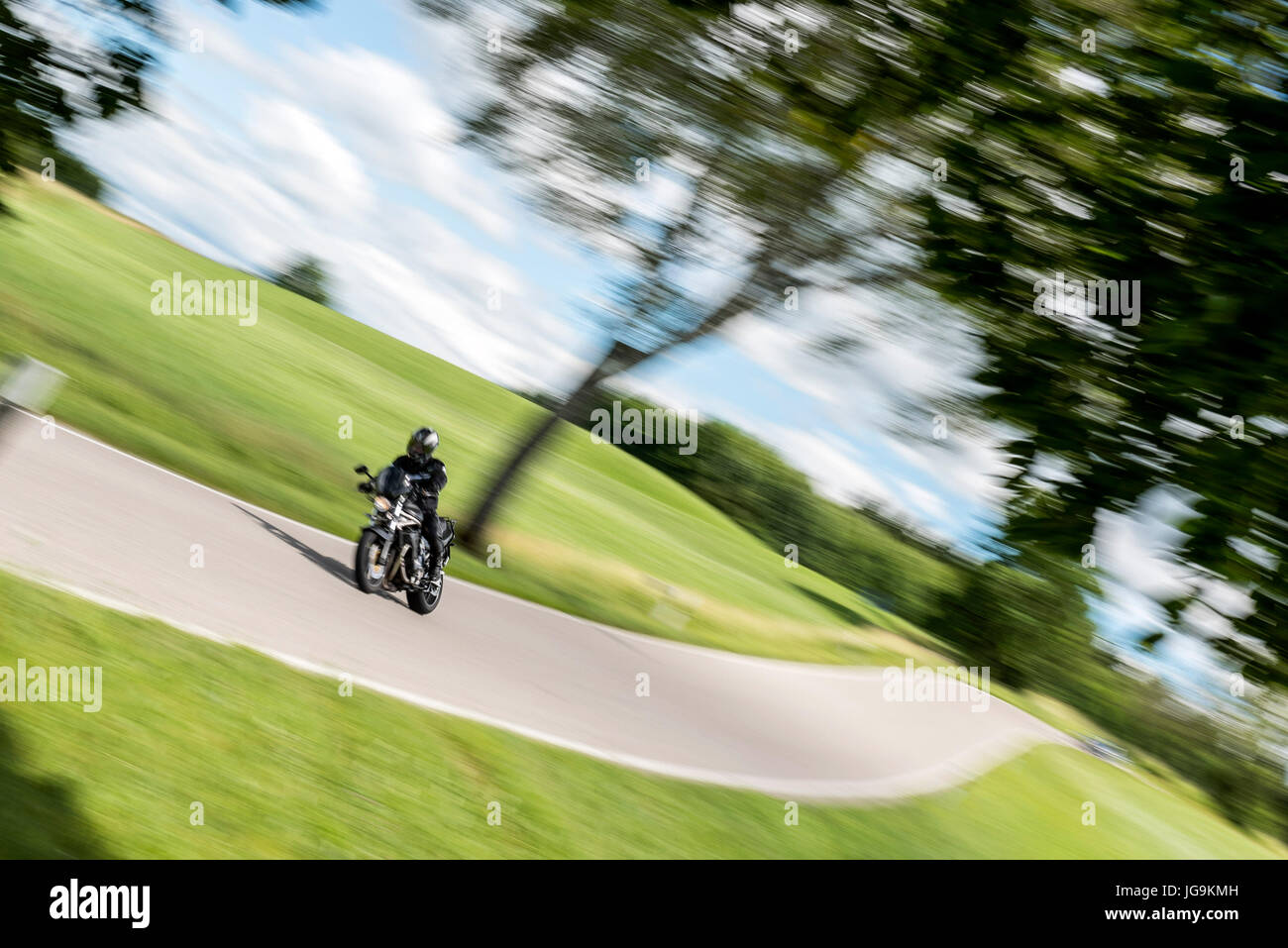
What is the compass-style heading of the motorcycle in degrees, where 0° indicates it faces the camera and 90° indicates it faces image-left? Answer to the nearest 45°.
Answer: approximately 45°

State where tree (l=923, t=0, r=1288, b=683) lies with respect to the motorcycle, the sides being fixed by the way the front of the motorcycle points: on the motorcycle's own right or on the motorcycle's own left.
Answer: on the motorcycle's own left

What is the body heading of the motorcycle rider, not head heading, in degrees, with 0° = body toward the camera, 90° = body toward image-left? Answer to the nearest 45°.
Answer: approximately 45°

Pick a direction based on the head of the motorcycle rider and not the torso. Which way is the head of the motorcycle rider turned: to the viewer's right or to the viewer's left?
to the viewer's left
